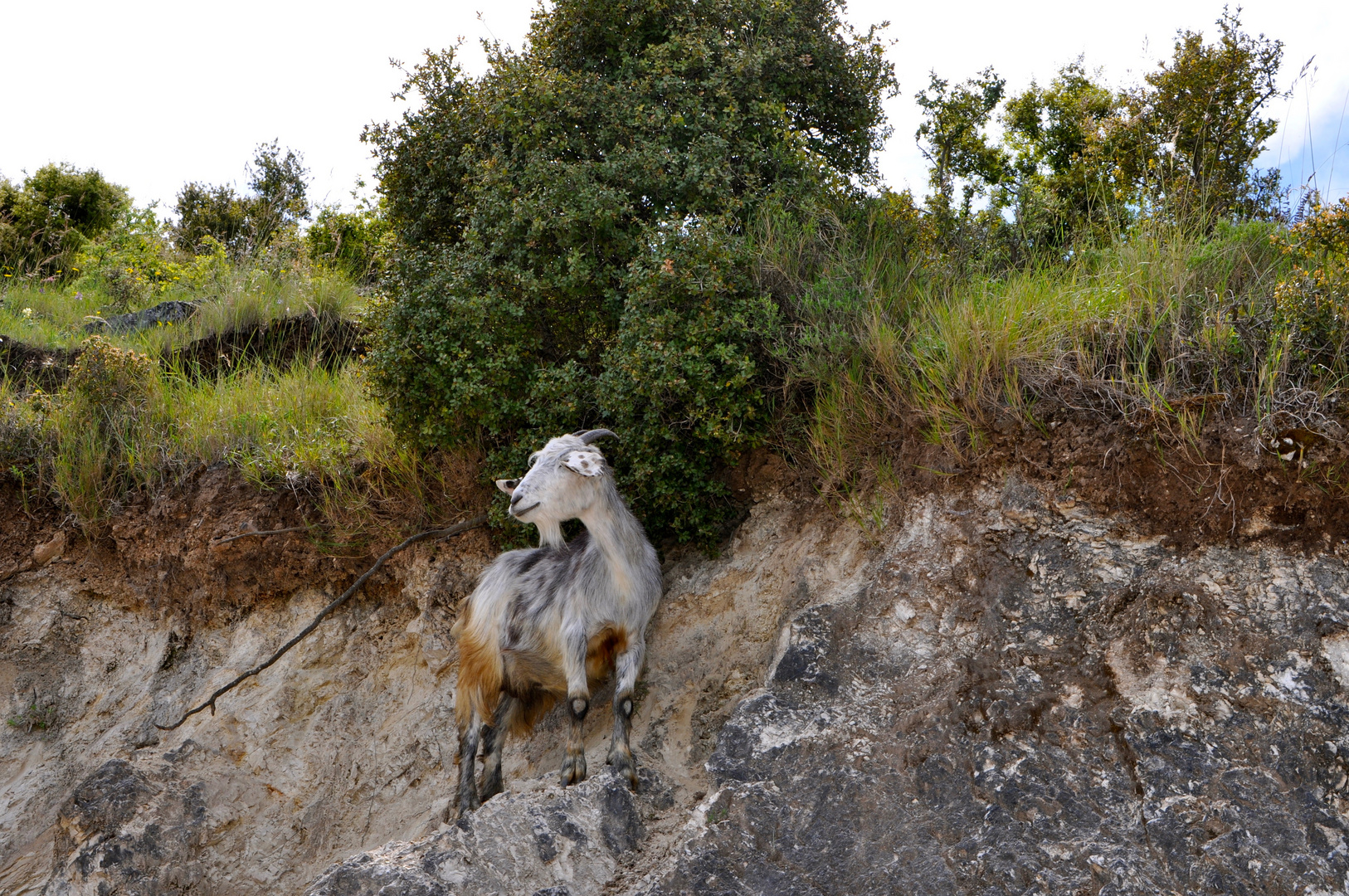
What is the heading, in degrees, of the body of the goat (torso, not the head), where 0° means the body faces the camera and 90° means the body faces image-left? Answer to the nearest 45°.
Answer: approximately 315°

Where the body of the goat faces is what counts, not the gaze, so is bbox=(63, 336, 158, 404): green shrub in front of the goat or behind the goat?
behind

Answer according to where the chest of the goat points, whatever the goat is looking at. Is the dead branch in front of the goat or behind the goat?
behind

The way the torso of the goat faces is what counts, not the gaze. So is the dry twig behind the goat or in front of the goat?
behind

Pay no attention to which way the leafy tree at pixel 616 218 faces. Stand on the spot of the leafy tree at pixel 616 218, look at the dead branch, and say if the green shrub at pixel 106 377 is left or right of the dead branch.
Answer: right

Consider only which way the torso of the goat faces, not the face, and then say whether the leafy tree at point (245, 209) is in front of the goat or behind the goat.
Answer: behind

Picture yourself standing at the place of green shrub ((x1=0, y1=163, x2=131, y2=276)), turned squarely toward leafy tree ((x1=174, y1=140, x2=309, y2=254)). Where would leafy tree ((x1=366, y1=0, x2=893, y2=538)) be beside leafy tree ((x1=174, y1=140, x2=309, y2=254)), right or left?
right

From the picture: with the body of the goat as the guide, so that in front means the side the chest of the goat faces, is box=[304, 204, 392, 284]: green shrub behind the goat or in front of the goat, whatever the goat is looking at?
behind
